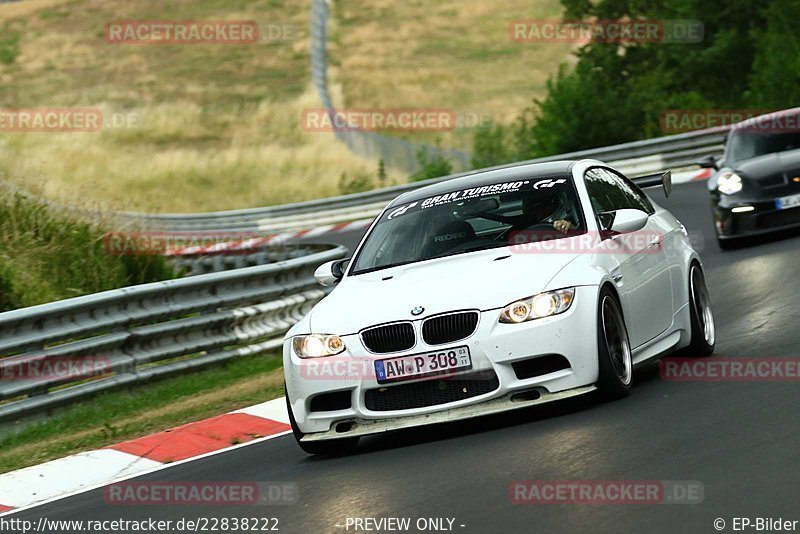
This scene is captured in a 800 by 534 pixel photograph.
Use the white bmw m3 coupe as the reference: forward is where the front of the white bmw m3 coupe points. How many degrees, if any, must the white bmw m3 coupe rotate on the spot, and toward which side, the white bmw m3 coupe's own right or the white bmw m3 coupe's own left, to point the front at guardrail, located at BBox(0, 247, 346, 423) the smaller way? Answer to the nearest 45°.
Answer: approximately 90° to the white bmw m3 coupe's own right

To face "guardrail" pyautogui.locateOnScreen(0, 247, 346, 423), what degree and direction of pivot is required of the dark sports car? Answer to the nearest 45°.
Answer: approximately 45° to its right

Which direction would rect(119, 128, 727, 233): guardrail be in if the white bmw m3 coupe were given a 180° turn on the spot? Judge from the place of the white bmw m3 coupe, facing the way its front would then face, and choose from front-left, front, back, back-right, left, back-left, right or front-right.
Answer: front-left

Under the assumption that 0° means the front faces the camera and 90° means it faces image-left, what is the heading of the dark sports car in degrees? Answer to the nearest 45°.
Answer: approximately 0°

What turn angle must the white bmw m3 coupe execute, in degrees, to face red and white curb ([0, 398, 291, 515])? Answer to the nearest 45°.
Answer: approximately 45° to its right

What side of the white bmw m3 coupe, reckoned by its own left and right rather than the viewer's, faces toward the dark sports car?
back

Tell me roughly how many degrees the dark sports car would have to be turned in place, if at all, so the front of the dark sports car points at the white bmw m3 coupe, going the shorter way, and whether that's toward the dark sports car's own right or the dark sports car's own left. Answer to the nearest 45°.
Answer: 0° — it already faces it
